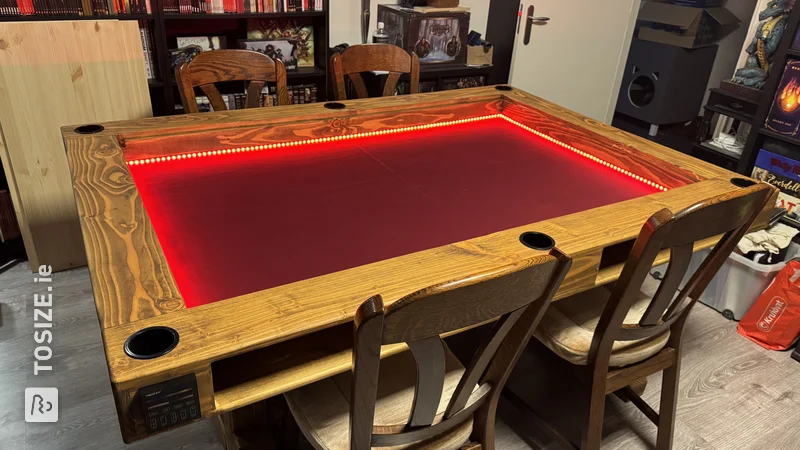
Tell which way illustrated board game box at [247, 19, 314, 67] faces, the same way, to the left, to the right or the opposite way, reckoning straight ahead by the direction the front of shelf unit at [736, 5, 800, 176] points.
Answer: to the left

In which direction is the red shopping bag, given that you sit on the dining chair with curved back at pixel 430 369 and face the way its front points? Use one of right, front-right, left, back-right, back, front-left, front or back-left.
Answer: right

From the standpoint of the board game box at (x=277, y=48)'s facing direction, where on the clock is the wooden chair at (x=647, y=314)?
The wooden chair is roughly at 11 o'clock from the board game box.

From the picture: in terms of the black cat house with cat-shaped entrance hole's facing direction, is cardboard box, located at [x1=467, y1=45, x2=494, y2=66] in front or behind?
in front

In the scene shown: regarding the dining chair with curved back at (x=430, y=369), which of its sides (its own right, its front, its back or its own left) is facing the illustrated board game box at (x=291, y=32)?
front

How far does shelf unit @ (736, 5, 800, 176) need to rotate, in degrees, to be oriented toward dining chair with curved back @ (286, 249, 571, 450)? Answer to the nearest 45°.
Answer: approximately 45° to its left

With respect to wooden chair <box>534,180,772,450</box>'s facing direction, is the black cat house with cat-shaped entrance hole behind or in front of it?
in front

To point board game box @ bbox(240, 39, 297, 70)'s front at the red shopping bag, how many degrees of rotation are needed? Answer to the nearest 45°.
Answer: approximately 45° to its left

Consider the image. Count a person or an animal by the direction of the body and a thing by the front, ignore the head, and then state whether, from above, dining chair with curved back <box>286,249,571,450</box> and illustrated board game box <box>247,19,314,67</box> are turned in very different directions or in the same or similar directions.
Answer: very different directions
